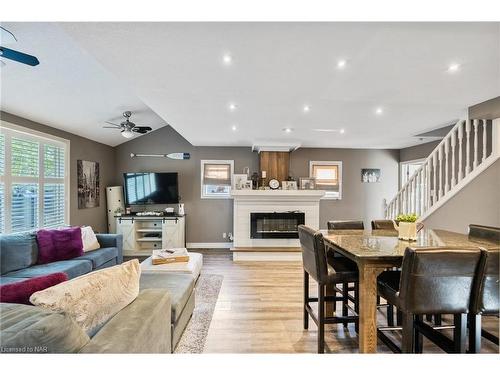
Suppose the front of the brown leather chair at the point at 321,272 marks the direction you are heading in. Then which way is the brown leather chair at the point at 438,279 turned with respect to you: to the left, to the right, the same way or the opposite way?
to the left

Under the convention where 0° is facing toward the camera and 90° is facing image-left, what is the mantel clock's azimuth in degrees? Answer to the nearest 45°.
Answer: approximately 0°

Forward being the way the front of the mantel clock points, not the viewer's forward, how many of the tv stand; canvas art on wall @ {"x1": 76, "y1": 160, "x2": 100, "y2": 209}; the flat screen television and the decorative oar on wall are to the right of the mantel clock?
4

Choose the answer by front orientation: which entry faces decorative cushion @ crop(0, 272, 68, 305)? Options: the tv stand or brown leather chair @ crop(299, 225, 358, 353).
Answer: the tv stand

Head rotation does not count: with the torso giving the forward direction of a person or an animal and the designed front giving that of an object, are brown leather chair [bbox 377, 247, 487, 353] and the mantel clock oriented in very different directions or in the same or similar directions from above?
very different directions

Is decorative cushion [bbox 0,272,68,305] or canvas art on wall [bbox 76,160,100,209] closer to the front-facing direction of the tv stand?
the decorative cushion

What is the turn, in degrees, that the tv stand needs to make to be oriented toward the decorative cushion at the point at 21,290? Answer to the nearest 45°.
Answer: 0° — it already faces it
